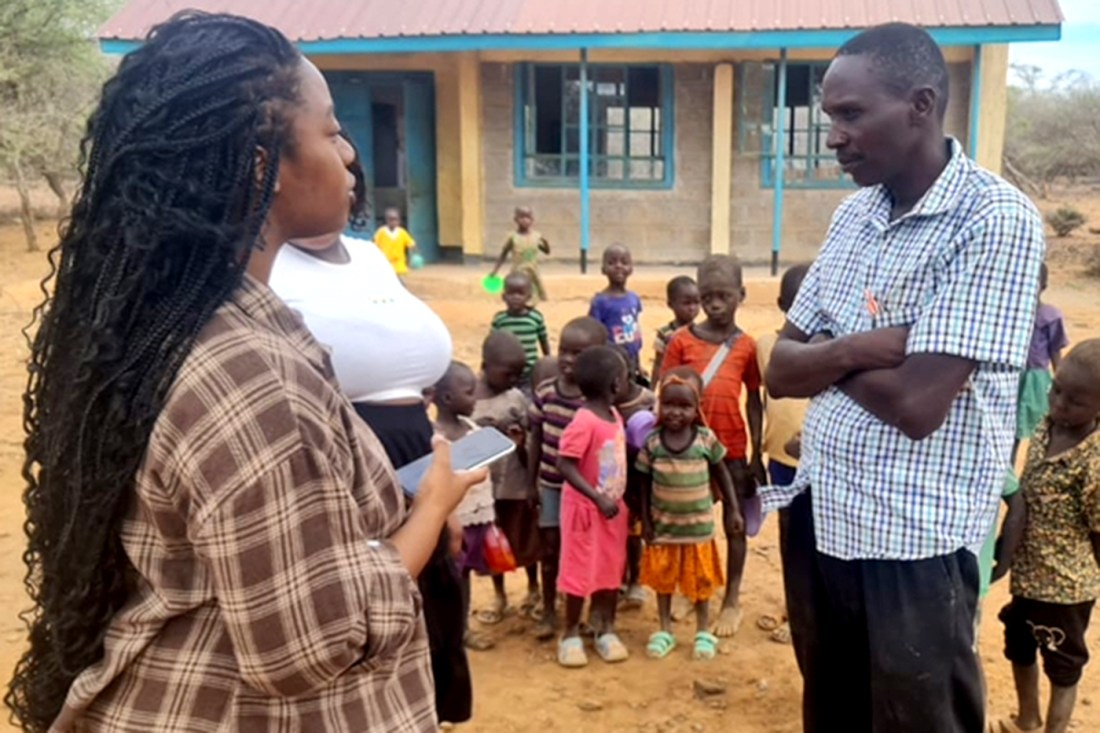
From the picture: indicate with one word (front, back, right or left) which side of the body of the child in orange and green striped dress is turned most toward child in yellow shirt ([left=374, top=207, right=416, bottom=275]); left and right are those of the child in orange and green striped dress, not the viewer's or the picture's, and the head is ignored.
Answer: back

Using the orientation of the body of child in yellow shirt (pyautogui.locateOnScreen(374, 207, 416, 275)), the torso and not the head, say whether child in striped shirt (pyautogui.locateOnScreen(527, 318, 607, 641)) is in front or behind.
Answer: in front

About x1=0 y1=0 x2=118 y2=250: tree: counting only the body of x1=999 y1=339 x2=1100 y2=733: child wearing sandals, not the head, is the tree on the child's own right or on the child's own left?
on the child's own right

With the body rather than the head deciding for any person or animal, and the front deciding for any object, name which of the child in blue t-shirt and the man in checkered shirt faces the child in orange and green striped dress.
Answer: the child in blue t-shirt

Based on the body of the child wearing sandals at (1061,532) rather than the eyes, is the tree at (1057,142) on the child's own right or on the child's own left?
on the child's own right

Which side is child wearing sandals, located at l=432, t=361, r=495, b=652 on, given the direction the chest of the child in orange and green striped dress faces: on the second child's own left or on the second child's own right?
on the second child's own right

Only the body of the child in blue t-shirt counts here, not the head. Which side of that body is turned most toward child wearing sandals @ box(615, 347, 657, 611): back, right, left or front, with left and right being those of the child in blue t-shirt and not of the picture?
front

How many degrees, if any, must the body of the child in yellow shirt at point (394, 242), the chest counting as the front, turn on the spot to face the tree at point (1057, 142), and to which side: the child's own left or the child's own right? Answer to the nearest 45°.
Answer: approximately 135° to the child's own left

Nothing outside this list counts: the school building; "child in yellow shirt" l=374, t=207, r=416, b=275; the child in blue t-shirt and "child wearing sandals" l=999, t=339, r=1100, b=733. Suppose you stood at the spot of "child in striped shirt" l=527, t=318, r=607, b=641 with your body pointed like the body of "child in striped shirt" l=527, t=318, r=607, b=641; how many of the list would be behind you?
3
